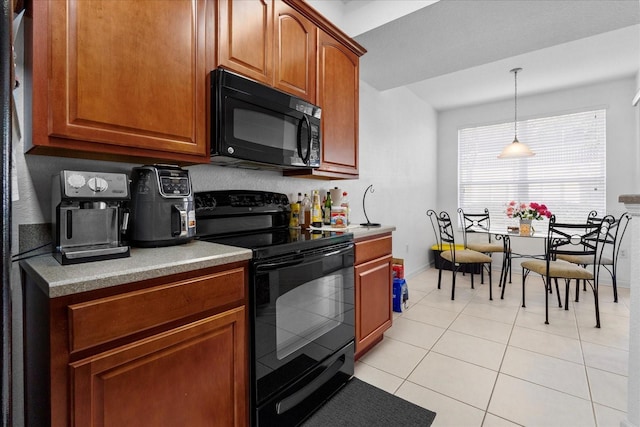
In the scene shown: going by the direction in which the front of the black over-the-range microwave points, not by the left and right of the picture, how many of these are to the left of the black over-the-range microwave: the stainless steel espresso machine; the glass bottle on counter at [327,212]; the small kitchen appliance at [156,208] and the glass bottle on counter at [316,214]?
2

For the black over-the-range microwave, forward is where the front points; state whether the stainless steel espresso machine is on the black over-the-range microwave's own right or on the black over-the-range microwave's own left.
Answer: on the black over-the-range microwave's own right

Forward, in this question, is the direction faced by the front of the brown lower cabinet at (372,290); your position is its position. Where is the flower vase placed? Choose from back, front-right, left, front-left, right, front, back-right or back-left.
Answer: left

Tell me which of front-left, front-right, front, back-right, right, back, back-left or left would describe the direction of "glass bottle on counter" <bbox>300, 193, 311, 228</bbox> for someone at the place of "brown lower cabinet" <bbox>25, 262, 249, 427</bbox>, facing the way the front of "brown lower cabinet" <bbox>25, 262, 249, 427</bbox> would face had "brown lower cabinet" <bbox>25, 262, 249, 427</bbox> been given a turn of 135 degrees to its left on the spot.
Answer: front-right

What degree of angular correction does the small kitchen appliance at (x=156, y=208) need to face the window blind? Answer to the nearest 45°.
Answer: approximately 45° to its left

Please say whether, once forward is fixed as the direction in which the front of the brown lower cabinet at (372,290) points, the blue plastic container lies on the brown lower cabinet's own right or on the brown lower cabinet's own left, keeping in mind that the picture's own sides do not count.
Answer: on the brown lower cabinet's own left

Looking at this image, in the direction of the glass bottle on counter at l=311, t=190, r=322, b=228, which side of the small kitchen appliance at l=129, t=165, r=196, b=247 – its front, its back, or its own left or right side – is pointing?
left

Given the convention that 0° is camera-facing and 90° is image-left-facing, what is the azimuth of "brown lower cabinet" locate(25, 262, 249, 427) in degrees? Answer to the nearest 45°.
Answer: approximately 315°

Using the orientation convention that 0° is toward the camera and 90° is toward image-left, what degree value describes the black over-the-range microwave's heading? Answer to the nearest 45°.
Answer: approximately 315°

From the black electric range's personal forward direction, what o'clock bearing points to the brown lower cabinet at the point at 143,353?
The brown lower cabinet is roughly at 3 o'clock from the black electric range.
